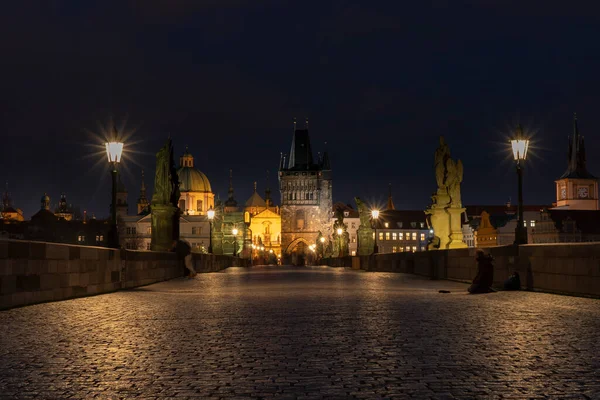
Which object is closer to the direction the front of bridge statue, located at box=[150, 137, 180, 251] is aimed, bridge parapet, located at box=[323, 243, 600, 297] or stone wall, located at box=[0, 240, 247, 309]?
the bridge parapet

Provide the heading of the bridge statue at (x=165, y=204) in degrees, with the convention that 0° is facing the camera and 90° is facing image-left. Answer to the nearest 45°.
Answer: approximately 270°

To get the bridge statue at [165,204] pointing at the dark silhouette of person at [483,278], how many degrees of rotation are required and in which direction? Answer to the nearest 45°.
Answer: approximately 45° to its right

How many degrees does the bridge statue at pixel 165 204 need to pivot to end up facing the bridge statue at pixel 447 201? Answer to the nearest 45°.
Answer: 0° — it already faces it

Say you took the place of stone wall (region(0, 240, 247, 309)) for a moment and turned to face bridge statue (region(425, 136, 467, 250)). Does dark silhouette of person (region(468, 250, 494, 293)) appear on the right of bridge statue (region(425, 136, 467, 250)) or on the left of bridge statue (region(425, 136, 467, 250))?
right

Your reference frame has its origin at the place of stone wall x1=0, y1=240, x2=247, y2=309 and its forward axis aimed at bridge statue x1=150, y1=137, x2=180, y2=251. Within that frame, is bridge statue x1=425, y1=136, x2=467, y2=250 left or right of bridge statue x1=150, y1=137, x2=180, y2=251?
right

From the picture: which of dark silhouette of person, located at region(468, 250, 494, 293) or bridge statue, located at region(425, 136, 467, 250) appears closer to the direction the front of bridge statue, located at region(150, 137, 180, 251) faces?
the bridge statue
